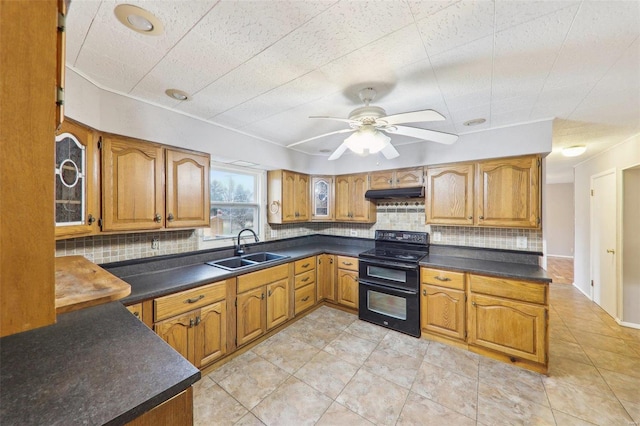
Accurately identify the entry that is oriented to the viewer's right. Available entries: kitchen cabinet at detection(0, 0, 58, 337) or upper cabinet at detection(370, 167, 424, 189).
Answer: the kitchen cabinet

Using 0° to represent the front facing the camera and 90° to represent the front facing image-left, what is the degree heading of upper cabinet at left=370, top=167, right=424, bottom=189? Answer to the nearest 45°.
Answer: approximately 0°

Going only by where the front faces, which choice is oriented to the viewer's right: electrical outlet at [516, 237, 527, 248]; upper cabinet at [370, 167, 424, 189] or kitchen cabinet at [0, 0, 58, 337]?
the kitchen cabinet

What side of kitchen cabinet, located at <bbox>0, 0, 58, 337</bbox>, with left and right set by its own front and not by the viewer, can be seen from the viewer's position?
right

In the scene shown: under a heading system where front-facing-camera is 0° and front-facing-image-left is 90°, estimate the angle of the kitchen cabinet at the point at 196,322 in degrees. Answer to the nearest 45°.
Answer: approximately 315°

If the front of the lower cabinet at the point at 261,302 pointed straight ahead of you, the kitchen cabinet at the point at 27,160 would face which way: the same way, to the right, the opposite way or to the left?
to the left
